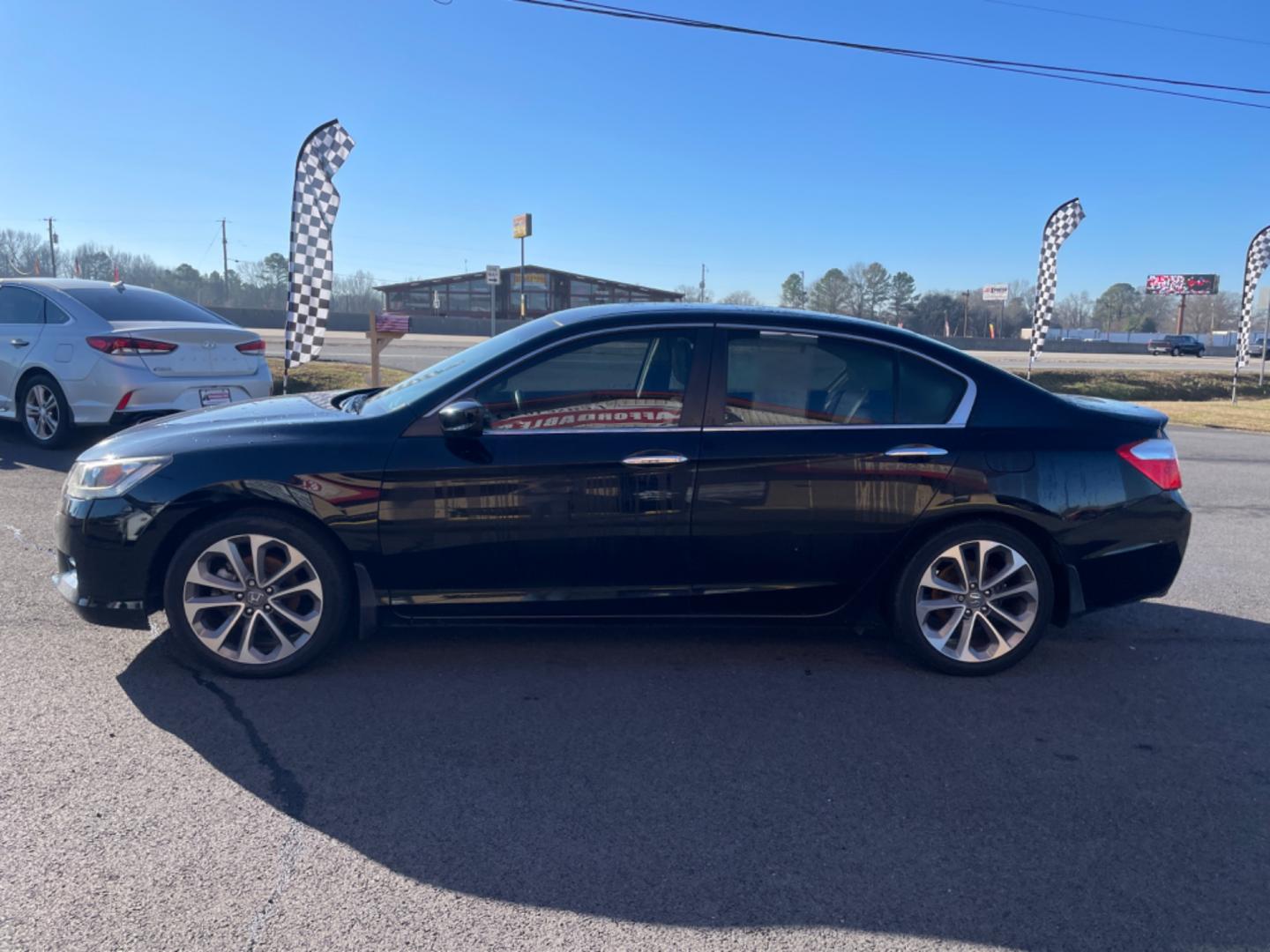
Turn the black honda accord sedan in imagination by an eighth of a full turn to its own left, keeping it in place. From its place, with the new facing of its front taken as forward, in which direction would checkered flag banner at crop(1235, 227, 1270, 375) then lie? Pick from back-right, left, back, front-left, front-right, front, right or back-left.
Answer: back

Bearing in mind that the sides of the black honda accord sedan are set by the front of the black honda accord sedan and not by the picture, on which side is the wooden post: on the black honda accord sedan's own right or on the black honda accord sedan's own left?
on the black honda accord sedan's own right

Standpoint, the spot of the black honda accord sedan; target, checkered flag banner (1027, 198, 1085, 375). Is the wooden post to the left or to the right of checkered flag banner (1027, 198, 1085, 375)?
left

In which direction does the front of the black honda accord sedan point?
to the viewer's left

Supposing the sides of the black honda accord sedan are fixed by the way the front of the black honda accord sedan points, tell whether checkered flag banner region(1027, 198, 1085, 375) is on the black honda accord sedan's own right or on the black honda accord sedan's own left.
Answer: on the black honda accord sedan's own right
